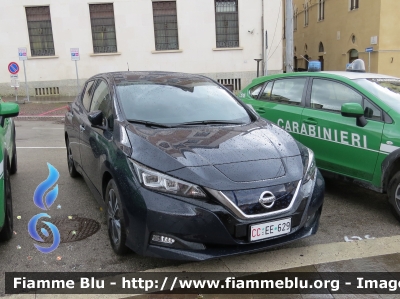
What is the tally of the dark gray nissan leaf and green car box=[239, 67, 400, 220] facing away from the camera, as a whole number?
0

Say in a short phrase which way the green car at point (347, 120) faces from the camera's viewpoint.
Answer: facing the viewer and to the right of the viewer

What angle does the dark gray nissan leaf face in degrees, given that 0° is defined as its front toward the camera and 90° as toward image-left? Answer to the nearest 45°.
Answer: approximately 315°

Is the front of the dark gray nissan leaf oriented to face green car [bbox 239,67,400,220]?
no

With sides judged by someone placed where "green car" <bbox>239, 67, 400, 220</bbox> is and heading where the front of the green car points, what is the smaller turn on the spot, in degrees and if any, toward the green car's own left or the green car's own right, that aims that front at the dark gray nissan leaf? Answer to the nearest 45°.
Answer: approximately 90° to the green car's own right
